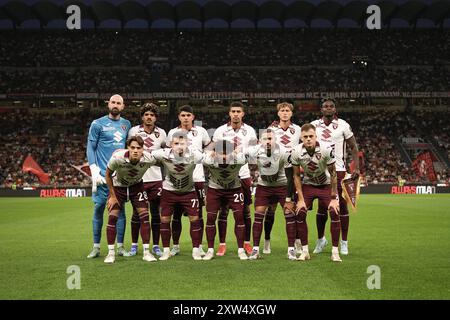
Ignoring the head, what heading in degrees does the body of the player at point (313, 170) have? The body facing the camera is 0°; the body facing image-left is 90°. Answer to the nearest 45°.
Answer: approximately 0°

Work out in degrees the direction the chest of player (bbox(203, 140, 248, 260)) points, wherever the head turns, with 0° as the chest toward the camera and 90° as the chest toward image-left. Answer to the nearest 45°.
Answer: approximately 0°

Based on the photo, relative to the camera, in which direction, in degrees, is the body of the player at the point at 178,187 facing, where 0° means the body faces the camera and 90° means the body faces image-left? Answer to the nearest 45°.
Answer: approximately 0°

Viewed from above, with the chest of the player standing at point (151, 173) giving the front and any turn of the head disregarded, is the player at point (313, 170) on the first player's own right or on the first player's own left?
on the first player's own left

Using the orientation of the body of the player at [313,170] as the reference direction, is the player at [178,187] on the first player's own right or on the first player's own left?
on the first player's own right

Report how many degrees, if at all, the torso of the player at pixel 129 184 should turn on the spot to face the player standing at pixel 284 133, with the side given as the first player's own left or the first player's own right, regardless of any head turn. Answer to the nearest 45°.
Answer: approximately 90° to the first player's own left

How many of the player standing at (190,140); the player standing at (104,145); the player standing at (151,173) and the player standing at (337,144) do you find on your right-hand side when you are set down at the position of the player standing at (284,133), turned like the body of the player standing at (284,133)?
3

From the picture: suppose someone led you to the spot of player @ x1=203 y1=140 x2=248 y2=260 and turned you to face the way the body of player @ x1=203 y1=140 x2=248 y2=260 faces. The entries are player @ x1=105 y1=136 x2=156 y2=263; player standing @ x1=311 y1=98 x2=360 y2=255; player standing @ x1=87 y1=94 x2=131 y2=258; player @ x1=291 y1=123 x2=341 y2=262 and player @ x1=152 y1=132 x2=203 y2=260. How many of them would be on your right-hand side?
3

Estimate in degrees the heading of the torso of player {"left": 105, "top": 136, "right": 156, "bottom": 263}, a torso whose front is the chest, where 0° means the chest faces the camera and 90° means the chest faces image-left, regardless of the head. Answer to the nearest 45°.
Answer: approximately 0°

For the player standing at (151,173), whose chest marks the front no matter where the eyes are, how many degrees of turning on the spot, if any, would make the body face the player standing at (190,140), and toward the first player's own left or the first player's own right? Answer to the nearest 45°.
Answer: approximately 90° to the first player's own left
